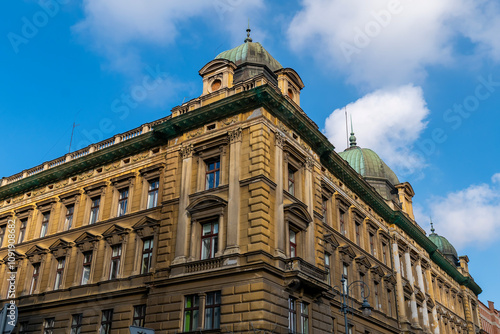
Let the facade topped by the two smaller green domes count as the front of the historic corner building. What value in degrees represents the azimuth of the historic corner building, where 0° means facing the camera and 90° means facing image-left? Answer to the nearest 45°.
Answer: approximately 315°
